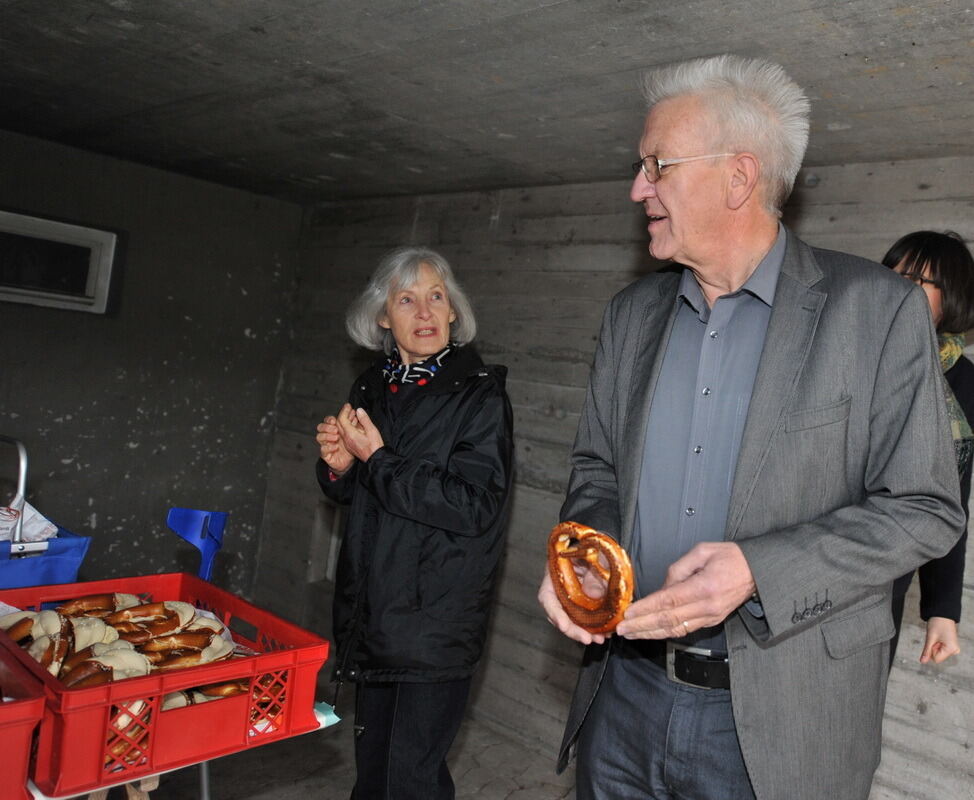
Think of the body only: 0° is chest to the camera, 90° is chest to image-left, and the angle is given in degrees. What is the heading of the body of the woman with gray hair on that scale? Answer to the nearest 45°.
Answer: approximately 45°

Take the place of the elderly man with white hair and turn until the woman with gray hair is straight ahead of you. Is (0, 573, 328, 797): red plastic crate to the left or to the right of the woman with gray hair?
left

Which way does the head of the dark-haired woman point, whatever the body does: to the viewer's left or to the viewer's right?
to the viewer's left

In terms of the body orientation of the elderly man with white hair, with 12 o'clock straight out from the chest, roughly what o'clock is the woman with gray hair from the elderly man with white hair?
The woman with gray hair is roughly at 3 o'clock from the elderly man with white hair.

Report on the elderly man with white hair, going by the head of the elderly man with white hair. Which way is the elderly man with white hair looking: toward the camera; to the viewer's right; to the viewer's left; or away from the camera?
to the viewer's left

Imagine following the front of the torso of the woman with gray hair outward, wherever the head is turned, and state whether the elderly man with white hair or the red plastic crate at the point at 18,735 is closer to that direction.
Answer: the red plastic crate

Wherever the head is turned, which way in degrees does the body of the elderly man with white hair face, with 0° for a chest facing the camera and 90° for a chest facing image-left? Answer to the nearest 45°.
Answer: approximately 45°

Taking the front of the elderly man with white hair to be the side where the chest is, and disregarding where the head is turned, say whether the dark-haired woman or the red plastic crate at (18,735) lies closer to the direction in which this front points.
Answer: the red plastic crate

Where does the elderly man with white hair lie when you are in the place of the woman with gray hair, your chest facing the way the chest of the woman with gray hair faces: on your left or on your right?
on your left
